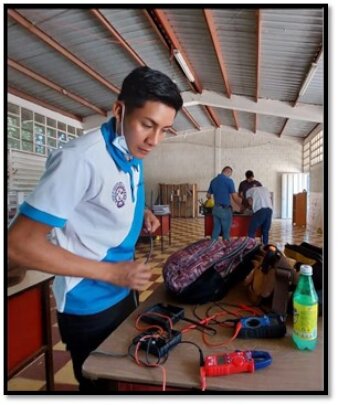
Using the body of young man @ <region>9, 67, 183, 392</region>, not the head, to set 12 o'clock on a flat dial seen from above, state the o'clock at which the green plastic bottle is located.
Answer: The green plastic bottle is roughly at 11 o'clock from the young man.

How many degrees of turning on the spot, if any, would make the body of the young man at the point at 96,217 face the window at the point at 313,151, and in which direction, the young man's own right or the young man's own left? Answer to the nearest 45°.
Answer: approximately 45° to the young man's own left

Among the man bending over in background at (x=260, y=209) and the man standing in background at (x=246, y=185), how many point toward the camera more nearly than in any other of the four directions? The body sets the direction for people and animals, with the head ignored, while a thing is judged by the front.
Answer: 1

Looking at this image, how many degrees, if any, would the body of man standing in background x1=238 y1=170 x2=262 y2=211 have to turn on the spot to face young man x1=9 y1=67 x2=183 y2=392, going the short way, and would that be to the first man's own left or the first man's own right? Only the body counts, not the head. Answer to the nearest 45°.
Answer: approximately 45° to the first man's own right

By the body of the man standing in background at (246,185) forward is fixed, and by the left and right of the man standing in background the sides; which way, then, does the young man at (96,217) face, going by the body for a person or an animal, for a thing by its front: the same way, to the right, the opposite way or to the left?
to the left

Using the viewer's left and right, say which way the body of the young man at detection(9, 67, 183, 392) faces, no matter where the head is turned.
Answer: facing the viewer and to the right of the viewer

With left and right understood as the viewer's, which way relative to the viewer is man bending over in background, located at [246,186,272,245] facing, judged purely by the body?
facing away from the viewer and to the left of the viewer
